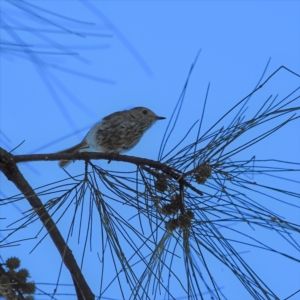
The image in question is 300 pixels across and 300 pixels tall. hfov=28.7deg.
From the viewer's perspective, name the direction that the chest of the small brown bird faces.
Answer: to the viewer's right
